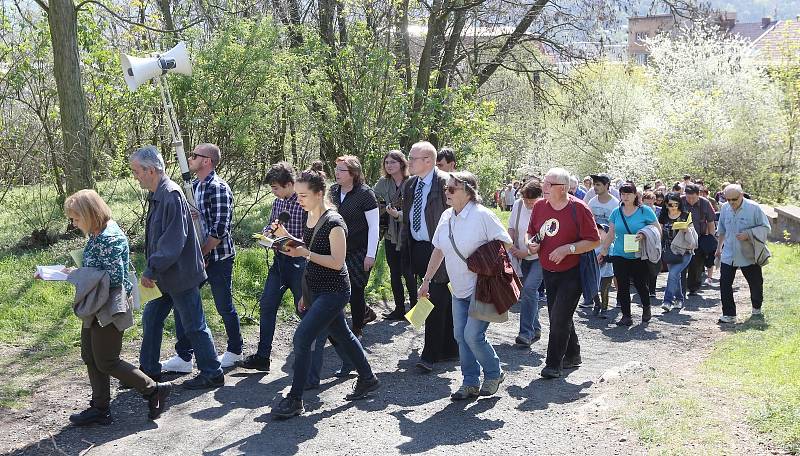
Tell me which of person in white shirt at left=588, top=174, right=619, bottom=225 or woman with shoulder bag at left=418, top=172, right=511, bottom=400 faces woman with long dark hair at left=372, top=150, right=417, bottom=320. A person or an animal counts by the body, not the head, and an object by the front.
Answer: the person in white shirt

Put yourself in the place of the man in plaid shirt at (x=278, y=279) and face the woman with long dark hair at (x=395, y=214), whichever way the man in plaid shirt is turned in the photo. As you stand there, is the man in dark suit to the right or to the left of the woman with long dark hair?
right

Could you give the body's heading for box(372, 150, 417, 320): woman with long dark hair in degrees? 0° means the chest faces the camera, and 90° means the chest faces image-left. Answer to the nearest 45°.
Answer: approximately 45°

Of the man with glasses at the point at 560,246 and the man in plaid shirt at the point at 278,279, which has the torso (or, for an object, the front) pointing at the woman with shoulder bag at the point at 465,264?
the man with glasses

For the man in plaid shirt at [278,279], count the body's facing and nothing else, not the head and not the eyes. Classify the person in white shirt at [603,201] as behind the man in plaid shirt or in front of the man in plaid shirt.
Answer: behind

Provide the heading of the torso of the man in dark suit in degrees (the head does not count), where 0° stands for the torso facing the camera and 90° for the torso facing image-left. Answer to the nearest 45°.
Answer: approximately 45°

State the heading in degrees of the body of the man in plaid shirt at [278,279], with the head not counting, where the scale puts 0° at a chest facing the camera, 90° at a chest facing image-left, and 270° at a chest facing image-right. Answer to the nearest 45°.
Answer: approximately 45°

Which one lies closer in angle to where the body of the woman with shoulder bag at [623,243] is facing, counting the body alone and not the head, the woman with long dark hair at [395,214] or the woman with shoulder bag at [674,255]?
the woman with long dark hair

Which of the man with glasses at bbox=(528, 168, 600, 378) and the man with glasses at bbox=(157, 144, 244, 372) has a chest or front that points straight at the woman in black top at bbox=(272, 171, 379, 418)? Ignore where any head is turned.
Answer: the man with glasses at bbox=(528, 168, 600, 378)

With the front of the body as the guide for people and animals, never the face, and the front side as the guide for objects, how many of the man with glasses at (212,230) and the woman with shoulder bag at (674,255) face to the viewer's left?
1

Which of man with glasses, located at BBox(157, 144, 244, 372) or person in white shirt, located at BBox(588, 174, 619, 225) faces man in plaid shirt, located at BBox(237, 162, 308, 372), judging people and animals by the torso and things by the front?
the person in white shirt

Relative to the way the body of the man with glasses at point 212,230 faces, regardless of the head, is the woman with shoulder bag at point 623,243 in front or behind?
behind
